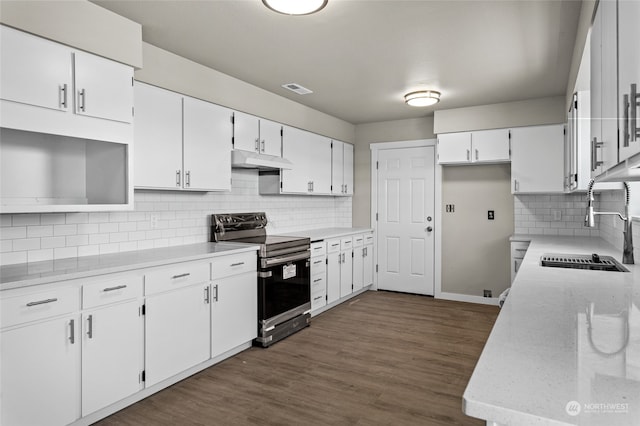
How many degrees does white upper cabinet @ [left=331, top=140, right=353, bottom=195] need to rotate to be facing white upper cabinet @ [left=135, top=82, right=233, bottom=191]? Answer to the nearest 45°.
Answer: approximately 90° to its right

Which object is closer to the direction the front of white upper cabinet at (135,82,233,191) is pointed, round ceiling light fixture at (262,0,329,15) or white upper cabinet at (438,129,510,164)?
the round ceiling light fixture

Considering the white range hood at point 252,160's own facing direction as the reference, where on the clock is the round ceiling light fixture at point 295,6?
The round ceiling light fixture is roughly at 1 o'clock from the white range hood.

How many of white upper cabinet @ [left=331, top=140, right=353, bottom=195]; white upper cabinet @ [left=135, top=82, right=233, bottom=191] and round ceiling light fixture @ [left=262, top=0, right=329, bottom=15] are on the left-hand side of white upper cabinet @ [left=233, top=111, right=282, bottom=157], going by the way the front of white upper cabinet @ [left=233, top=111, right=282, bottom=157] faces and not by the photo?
1

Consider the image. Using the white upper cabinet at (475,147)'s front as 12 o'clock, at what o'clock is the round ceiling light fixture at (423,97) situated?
The round ceiling light fixture is roughly at 1 o'clock from the white upper cabinet.

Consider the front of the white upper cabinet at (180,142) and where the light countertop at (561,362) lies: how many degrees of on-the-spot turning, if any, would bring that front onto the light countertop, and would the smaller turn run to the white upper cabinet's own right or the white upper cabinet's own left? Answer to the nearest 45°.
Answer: approximately 45° to the white upper cabinet's own right

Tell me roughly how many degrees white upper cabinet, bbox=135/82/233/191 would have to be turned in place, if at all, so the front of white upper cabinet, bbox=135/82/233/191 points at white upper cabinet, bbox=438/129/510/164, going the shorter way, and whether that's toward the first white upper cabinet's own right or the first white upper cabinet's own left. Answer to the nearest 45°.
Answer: approximately 45° to the first white upper cabinet's own left

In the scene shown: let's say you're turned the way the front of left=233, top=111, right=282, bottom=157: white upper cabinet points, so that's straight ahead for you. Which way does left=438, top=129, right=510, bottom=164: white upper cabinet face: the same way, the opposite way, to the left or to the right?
to the right

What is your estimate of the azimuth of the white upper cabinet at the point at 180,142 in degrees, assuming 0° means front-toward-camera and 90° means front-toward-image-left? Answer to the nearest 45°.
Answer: approximately 315°

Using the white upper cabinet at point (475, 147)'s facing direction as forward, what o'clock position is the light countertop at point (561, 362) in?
The light countertop is roughly at 12 o'clock from the white upper cabinet.

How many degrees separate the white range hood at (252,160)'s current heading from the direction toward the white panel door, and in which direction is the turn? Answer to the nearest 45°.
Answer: approximately 90° to its left
